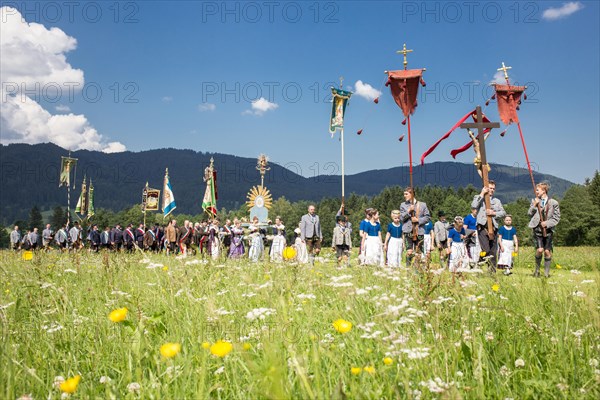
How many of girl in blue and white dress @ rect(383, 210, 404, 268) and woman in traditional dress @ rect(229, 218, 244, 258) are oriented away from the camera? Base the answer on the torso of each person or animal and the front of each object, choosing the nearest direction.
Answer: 0

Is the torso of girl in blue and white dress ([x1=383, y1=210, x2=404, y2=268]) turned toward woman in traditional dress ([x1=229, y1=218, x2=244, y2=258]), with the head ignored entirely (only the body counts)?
no

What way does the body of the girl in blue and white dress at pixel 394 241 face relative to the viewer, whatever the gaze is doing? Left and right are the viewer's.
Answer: facing the viewer and to the right of the viewer

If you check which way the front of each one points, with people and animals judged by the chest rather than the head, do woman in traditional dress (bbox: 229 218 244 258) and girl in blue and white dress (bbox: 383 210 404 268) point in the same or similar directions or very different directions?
same or similar directions

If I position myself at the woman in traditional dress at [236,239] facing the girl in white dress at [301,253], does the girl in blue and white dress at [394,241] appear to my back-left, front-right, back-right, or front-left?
front-left
